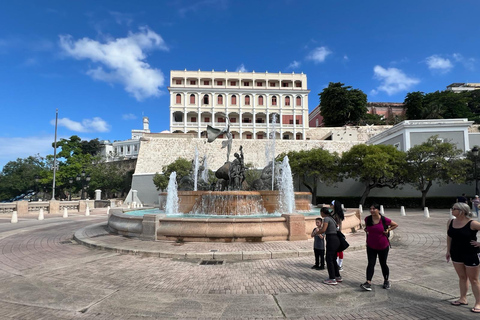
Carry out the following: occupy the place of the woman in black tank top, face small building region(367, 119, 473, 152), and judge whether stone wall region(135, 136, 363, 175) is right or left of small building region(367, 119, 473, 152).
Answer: left

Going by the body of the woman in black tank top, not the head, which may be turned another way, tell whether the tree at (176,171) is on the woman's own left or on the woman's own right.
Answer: on the woman's own right

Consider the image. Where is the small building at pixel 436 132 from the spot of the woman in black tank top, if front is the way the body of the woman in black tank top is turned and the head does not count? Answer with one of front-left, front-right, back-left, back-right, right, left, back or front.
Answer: back-right

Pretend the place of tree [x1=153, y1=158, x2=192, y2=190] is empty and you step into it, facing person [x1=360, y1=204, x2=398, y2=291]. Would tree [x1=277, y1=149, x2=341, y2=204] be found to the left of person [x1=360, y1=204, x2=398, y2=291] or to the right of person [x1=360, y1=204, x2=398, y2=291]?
left

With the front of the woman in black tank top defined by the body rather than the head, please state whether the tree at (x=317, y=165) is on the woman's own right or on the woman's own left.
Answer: on the woman's own right

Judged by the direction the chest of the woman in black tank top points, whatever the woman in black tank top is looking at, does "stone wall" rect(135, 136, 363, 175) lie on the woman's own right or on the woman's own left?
on the woman's own right

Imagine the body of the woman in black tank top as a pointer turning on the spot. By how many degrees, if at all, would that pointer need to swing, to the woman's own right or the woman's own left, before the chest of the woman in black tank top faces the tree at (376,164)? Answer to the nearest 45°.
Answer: approximately 135° to the woman's own right

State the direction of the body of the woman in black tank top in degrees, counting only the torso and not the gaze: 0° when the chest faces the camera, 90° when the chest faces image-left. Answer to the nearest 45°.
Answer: approximately 45°
